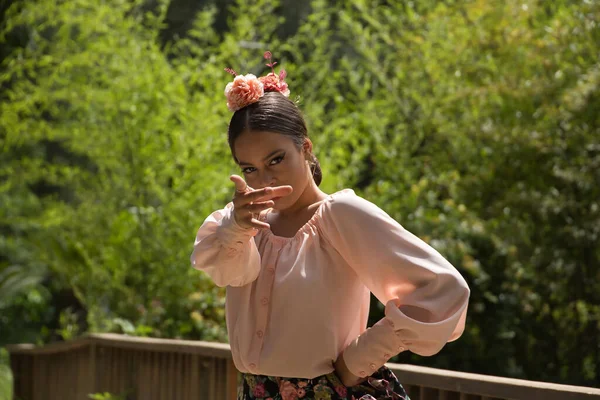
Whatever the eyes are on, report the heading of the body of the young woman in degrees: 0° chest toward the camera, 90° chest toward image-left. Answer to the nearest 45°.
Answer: approximately 45°
